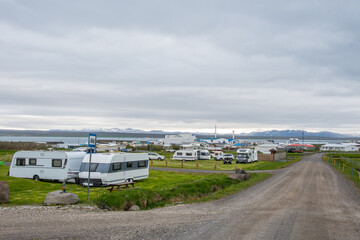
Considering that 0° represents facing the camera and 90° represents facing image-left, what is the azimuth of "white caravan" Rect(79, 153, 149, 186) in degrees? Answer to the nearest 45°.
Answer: approximately 45°

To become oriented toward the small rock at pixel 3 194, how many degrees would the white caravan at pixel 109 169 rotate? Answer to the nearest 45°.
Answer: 0° — it already faces it

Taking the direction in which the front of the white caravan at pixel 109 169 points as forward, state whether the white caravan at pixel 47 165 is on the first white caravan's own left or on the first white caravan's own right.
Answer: on the first white caravan's own right

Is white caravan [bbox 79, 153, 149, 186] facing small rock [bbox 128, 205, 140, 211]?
no

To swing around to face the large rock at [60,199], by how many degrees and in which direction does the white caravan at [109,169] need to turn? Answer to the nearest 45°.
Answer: approximately 45° to its left
